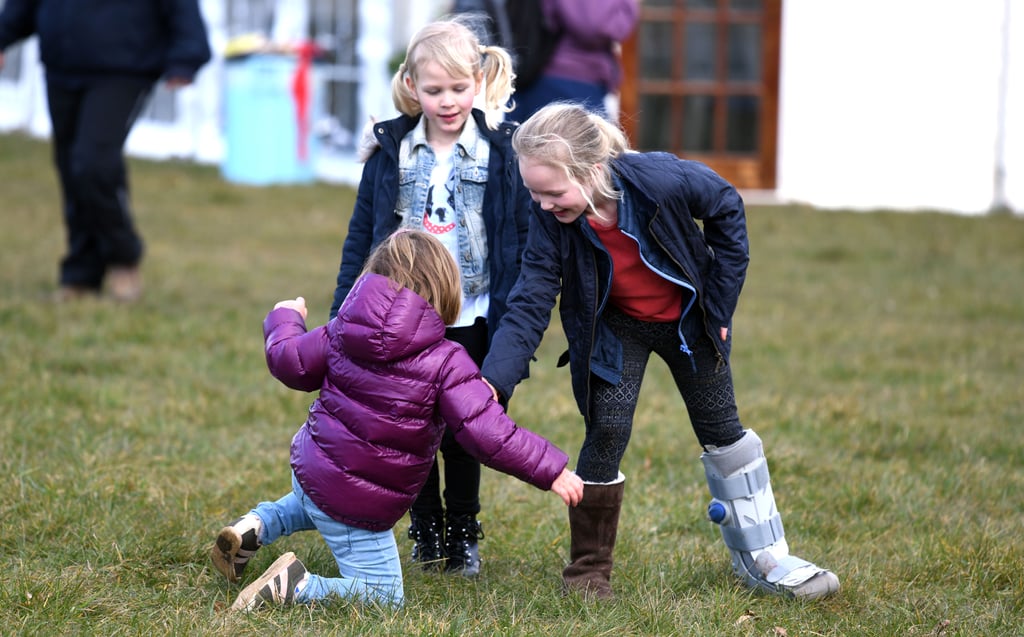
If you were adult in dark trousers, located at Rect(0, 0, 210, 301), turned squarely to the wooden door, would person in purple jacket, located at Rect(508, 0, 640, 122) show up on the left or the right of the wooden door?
right

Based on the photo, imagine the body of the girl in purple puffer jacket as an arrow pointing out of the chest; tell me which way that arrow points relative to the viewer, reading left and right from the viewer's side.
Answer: facing away from the viewer and to the right of the viewer

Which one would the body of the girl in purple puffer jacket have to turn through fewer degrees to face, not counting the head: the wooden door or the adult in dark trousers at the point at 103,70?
the wooden door

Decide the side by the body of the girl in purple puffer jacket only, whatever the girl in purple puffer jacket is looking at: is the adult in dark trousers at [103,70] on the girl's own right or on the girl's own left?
on the girl's own left

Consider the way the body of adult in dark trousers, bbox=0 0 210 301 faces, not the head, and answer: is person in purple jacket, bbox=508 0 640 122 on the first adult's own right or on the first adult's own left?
on the first adult's own left
